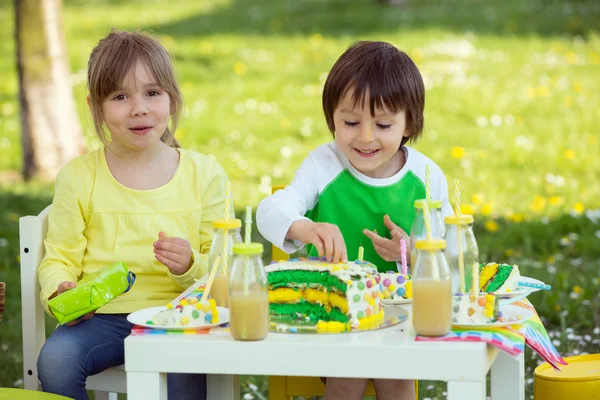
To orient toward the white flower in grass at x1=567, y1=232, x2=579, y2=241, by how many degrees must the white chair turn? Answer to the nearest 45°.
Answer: approximately 90° to its left

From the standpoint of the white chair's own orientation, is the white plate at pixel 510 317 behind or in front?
in front

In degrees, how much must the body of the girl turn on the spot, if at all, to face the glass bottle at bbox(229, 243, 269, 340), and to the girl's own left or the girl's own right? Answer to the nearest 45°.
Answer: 0° — they already face it

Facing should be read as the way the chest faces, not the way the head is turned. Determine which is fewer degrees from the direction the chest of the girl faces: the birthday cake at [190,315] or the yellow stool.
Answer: the birthday cake

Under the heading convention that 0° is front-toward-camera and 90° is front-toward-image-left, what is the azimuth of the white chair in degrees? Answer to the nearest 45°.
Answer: approximately 315°

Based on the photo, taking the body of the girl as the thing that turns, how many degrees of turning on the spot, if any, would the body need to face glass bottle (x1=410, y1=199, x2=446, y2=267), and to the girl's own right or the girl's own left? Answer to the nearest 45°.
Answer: approximately 45° to the girl's own left

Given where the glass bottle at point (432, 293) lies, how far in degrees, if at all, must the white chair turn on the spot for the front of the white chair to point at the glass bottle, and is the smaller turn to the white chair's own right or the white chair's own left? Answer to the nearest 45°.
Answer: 0° — it already faces it

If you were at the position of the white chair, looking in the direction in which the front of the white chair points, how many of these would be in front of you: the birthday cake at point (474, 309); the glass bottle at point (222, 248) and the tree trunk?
2

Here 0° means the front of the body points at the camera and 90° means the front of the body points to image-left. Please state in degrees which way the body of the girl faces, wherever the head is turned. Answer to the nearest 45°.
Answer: approximately 0°

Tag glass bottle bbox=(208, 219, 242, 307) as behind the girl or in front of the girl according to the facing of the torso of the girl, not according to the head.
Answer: in front

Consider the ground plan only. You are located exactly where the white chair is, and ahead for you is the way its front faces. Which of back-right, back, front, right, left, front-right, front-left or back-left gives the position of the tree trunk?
back-left

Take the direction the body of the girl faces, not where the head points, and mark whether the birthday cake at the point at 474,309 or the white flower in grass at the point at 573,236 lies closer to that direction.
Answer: the birthday cake
